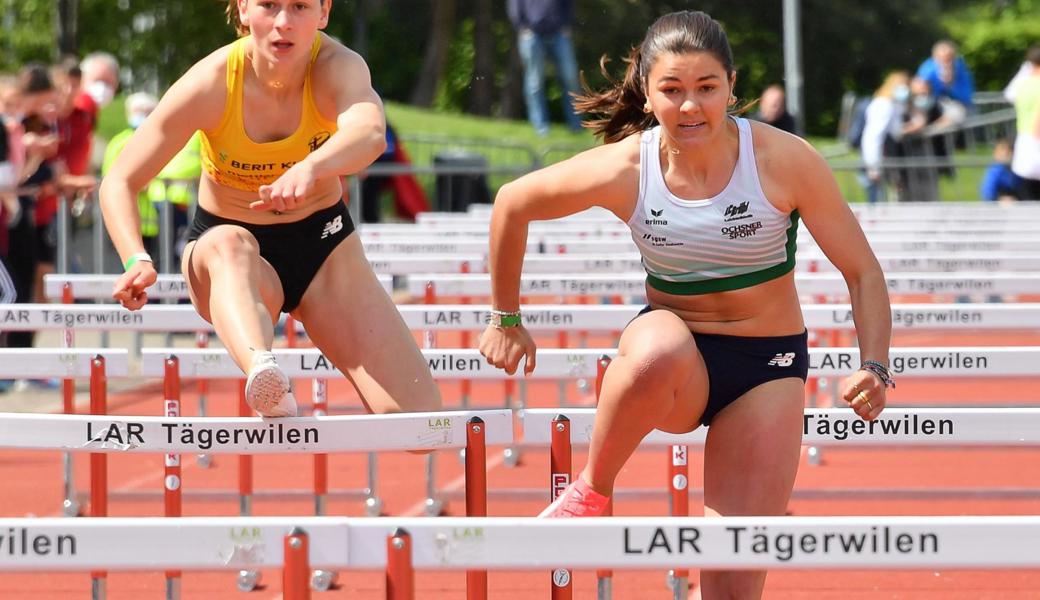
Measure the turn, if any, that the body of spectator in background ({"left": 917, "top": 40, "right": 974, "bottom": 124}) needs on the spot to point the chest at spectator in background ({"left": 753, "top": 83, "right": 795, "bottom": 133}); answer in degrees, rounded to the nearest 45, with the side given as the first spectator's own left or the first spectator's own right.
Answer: approximately 45° to the first spectator's own right

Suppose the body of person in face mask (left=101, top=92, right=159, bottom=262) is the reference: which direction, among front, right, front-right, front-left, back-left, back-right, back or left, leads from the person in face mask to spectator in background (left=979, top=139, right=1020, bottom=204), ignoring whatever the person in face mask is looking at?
left

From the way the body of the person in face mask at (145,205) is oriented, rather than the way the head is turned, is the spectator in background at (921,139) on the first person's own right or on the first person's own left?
on the first person's own left

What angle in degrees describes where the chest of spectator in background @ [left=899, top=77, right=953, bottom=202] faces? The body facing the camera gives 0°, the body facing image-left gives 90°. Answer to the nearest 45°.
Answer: approximately 45°

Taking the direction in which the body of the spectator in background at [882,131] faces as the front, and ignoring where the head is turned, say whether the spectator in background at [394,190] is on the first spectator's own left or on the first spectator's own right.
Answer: on the first spectator's own right

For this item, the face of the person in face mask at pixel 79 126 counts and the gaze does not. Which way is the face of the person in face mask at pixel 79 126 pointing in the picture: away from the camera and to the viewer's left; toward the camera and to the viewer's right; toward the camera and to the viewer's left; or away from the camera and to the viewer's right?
toward the camera and to the viewer's right

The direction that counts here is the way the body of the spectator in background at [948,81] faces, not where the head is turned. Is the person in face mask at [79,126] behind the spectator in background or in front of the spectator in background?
in front

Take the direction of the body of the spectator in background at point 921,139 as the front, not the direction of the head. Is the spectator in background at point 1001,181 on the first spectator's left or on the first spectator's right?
on the first spectator's left
